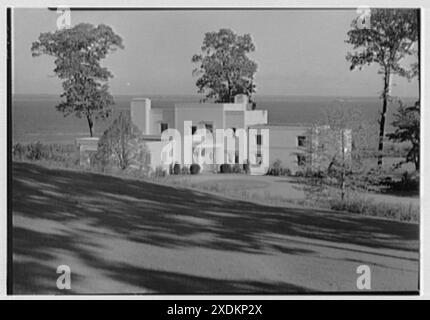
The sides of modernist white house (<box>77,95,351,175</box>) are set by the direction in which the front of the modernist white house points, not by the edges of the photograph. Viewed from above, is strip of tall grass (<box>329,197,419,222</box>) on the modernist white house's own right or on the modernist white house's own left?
on the modernist white house's own left

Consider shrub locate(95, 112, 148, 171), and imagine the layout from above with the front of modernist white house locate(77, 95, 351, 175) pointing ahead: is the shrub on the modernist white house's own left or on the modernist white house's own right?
on the modernist white house's own right

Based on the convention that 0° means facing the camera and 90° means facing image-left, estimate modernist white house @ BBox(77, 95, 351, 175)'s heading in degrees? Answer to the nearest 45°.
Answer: approximately 0°

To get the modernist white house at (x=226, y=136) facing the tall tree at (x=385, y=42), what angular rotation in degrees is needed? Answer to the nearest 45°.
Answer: approximately 90° to its left

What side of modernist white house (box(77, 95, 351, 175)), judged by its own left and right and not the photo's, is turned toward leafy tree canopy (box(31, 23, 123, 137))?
right
